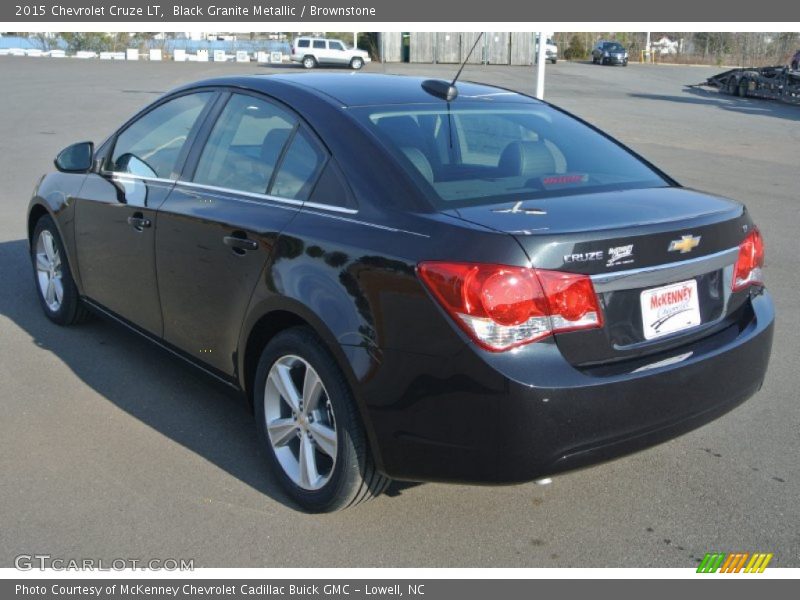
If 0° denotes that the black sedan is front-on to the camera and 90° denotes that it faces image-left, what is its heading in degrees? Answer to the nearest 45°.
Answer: approximately 135°
